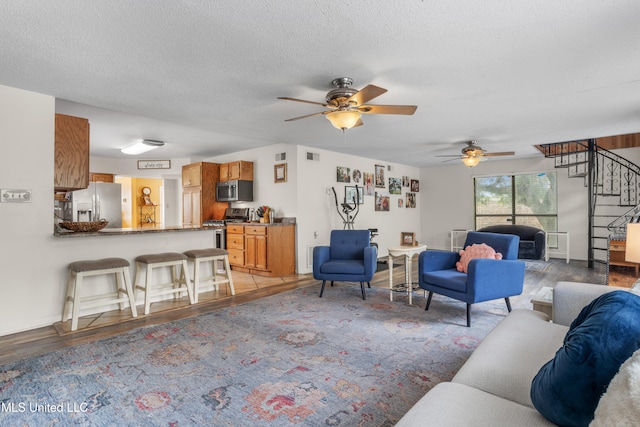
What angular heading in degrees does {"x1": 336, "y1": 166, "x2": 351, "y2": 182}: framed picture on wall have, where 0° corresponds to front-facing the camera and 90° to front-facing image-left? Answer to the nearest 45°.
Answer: approximately 315°

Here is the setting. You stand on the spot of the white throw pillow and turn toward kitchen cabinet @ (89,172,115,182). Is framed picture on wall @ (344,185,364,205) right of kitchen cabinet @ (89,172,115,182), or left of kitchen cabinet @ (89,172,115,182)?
right

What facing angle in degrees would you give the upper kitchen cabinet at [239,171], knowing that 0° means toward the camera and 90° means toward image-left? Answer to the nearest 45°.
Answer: approximately 45°

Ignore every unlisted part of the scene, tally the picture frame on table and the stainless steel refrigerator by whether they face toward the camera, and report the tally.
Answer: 2

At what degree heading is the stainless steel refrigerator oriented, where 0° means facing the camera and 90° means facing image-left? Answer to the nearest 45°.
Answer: approximately 0°

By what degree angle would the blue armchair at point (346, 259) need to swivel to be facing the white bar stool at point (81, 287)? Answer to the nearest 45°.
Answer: approximately 45° to its right

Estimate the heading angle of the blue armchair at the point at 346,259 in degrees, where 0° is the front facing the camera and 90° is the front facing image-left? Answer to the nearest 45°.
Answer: approximately 0°
